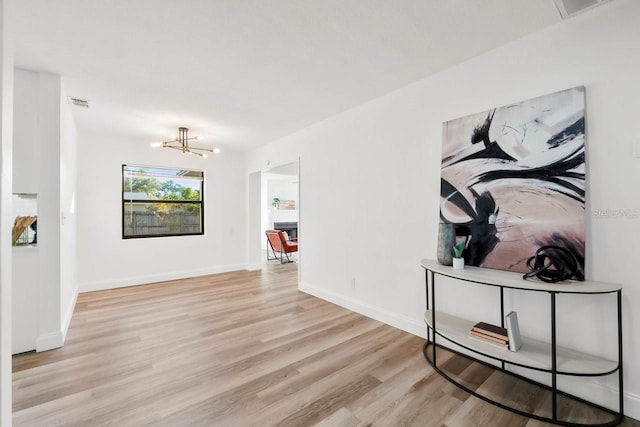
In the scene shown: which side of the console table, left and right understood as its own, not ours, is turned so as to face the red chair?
right

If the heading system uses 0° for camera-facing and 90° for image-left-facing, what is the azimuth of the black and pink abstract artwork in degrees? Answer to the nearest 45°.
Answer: approximately 45°

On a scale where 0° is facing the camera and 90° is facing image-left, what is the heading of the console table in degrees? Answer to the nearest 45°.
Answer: approximately 45°

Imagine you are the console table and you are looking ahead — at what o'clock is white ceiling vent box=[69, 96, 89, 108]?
The white ceiling vent is roughly at 1 o'clock from the console table.

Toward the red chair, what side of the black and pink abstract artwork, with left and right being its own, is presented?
right

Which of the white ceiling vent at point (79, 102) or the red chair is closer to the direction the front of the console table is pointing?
the white ceiling vent
